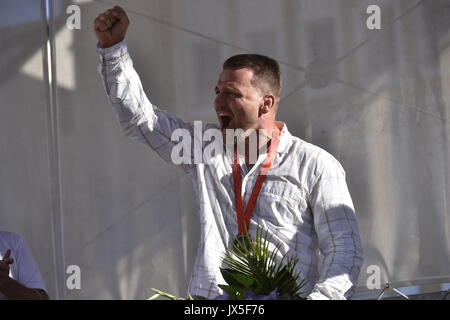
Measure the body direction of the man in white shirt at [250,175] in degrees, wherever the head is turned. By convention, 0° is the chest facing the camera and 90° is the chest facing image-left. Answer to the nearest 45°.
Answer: approximately 45°
